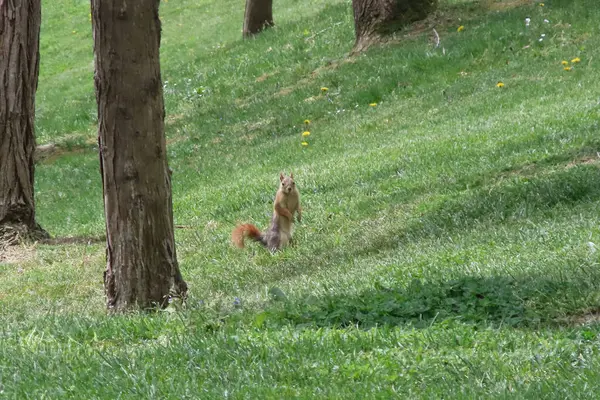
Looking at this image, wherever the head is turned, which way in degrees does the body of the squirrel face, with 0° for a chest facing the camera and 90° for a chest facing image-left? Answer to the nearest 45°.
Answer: approximately 315°

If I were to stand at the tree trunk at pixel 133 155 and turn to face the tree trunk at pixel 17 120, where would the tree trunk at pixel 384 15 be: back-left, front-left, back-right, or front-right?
front-right

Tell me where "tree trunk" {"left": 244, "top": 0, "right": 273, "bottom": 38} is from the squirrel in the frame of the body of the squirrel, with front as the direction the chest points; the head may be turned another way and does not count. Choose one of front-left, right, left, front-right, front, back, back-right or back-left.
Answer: back-left

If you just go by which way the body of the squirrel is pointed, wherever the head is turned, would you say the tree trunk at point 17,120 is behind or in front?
behind

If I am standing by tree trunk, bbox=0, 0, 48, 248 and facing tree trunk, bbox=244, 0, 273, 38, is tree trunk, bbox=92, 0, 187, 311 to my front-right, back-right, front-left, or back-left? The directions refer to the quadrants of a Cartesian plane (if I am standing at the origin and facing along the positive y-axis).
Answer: back-right

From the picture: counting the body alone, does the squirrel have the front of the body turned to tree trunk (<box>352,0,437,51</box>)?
no

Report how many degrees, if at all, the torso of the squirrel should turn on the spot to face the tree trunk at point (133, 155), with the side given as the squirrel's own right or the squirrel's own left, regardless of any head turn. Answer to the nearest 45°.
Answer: approximately 90° to the squirrel's own right

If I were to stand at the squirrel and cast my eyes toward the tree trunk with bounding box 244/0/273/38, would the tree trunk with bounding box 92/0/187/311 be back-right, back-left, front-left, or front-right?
back-left

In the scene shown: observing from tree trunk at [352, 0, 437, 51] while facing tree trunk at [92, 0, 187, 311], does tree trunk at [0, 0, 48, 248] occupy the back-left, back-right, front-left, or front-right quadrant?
front-right
